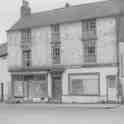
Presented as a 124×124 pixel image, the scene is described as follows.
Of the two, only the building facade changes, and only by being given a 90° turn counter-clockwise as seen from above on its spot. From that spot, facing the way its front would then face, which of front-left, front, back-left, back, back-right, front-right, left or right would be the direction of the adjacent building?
back

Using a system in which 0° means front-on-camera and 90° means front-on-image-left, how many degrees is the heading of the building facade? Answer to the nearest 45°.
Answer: approximately 45°
